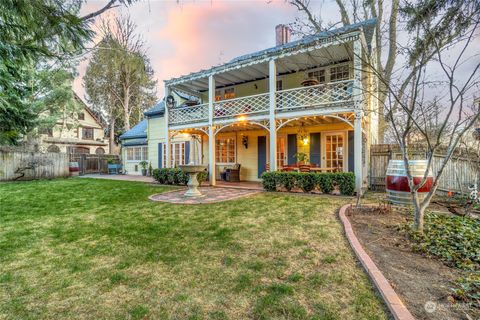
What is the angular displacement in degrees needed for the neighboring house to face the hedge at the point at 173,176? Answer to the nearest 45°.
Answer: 0° — it already faces it

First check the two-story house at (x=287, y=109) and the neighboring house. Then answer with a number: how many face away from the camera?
0

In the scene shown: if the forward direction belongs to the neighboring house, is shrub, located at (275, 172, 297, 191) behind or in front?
in front

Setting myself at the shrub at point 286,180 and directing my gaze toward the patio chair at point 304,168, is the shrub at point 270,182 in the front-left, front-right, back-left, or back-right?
back-left

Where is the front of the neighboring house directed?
toward the camera

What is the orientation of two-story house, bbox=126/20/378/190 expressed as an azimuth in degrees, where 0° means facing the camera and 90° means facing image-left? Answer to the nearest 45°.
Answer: approximately 45°

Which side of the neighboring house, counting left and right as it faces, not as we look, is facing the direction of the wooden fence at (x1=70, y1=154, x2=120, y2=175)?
front

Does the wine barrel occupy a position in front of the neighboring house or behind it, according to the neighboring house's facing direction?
in front

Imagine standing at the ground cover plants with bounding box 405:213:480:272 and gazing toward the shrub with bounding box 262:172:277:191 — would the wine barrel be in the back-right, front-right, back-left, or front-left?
front-right

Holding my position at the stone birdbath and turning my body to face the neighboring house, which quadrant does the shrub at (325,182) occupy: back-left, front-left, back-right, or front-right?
back-right

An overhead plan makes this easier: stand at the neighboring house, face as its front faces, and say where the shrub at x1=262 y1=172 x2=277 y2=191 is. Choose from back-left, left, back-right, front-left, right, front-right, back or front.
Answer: front
